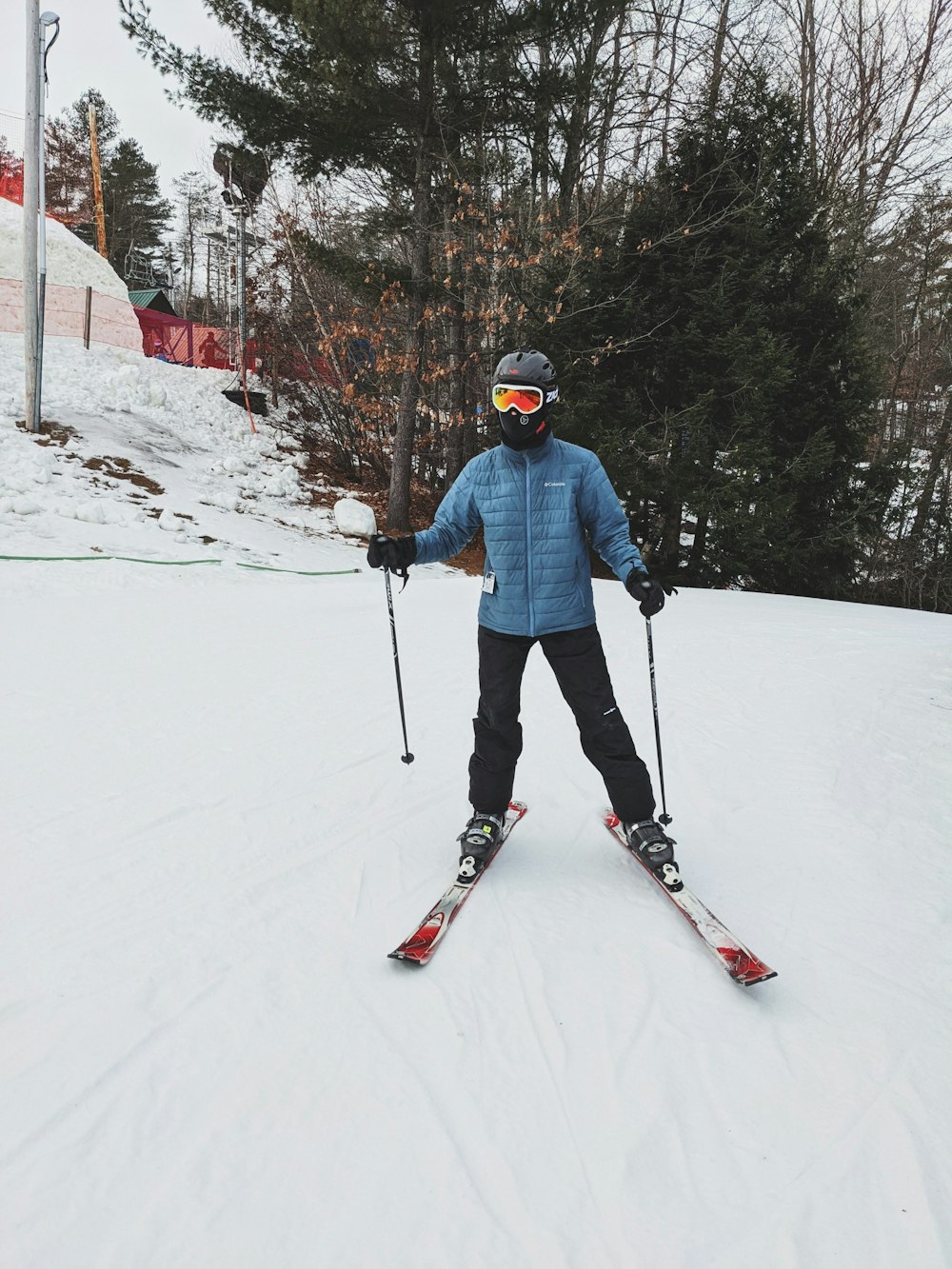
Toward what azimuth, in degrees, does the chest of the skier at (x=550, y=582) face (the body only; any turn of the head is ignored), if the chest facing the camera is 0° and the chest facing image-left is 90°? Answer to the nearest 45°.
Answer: approximately 0°

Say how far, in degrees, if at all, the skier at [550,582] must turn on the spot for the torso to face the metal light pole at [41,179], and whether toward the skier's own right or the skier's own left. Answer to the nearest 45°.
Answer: approximately 135° to the skier's own right

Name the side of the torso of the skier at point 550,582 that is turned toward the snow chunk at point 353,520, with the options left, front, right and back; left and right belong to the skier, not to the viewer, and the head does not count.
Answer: back

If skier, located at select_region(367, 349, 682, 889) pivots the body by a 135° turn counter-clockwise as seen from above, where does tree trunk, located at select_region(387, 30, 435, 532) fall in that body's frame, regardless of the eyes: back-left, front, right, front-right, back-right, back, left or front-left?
front-left

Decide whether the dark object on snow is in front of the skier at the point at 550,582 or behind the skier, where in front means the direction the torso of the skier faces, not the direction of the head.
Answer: behind

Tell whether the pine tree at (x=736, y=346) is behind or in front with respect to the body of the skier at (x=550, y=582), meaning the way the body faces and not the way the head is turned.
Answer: behind
